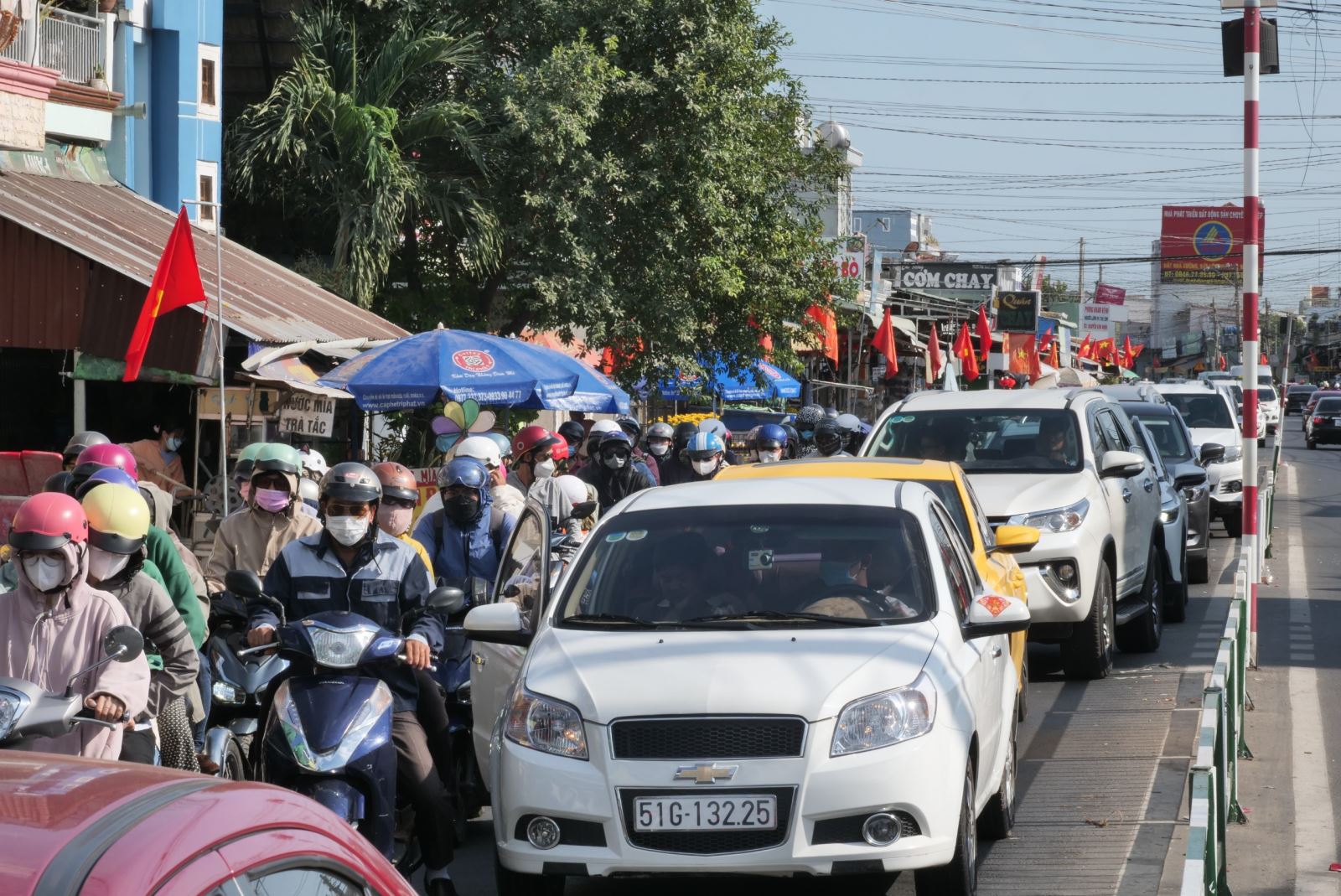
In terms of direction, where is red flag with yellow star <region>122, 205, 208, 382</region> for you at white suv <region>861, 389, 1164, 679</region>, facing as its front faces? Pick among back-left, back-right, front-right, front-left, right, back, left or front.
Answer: front-right

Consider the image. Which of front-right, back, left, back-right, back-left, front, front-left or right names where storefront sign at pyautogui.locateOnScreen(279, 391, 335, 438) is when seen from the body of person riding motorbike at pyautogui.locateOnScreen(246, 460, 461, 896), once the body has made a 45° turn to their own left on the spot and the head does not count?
back-left

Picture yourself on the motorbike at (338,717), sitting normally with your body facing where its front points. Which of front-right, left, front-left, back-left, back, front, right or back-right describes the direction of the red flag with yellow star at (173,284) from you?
back

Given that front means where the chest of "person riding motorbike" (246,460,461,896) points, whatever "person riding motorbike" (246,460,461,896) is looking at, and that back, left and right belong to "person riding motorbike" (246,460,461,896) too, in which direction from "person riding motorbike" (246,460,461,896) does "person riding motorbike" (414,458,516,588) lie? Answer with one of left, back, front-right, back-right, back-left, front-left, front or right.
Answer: back

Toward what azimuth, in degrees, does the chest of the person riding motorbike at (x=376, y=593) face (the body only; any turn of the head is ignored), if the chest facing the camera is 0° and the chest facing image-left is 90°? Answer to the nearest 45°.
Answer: approximately 0°

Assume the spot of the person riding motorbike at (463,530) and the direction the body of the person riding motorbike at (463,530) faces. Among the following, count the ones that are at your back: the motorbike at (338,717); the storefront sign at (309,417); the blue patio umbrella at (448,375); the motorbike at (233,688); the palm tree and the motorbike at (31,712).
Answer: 3

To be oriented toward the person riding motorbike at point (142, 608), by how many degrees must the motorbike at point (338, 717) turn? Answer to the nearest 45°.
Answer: approximately 90° to its right

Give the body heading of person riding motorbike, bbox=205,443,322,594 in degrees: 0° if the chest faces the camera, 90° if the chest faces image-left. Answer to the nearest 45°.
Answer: approximately 0°
